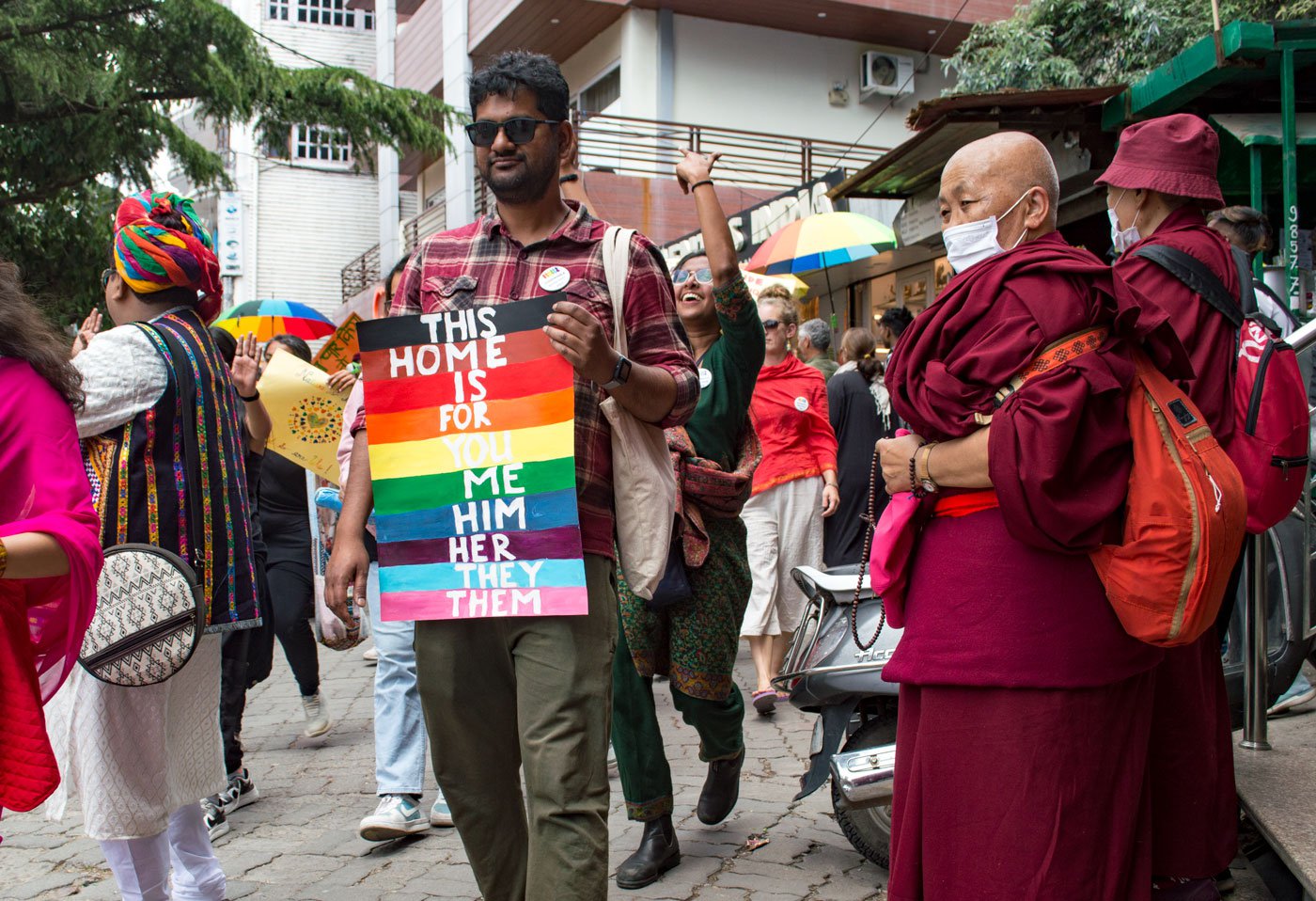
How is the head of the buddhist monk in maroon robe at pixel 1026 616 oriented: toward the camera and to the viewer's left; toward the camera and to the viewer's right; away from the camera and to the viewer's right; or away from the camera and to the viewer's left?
toward the camera and to the viewer's left

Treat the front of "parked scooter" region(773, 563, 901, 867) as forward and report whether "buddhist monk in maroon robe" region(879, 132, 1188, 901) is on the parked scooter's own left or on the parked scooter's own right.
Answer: on the parked scooter's own right

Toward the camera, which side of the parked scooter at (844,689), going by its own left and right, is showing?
right

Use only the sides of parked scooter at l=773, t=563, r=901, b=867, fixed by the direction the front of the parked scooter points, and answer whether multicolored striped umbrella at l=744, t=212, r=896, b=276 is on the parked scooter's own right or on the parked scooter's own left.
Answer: on the parked scooter's own left
